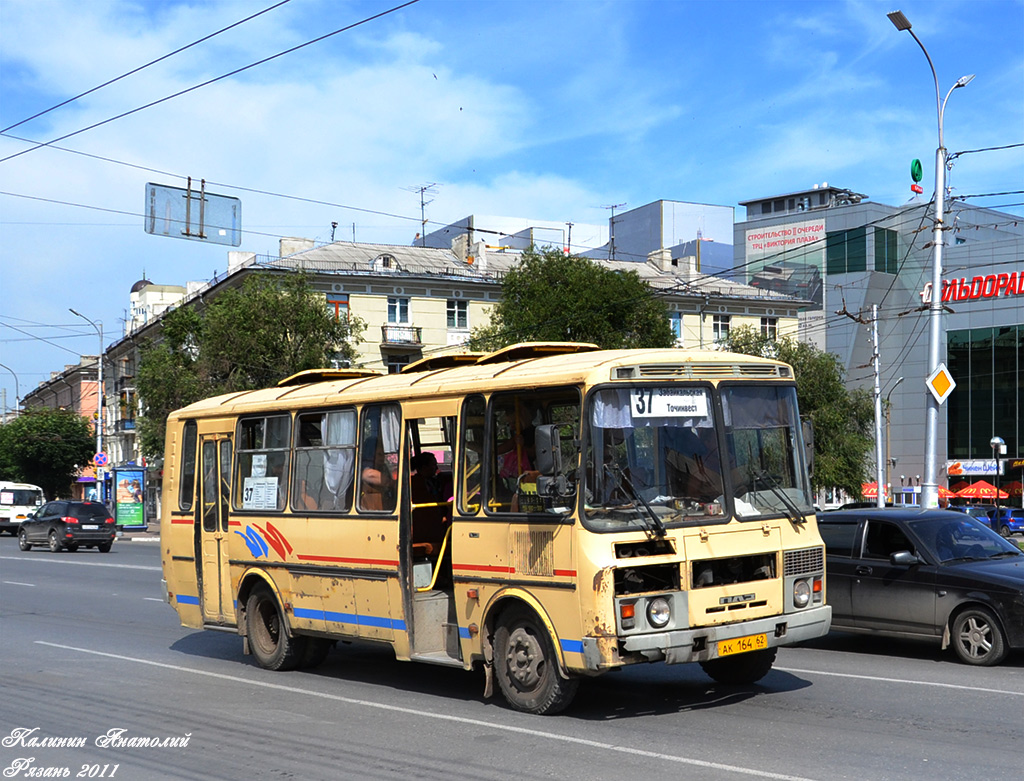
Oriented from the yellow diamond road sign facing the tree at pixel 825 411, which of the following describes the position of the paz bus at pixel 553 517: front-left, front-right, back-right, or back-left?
back-left

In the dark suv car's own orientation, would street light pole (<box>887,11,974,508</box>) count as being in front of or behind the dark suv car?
behind

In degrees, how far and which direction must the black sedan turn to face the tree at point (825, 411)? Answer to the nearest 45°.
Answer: approximately 135° to its left

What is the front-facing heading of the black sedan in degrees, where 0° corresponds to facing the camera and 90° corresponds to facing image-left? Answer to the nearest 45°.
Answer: approximately 315°

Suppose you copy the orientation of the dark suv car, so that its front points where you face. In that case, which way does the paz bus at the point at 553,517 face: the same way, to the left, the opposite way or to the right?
the opposite way

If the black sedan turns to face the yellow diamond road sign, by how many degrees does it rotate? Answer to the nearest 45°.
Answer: approximately 135° to its left

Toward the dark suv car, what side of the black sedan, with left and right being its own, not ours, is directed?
back

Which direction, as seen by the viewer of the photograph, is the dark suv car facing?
facing away from the viewer and to the left of the viewer

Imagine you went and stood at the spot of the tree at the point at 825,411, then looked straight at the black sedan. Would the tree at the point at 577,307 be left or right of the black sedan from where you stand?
right
